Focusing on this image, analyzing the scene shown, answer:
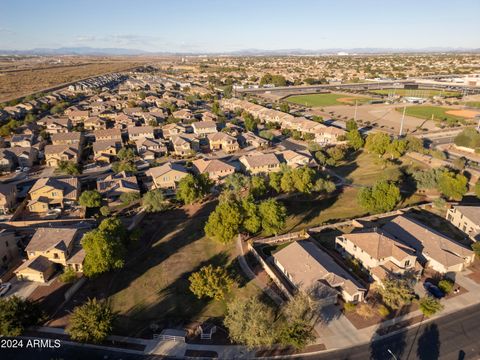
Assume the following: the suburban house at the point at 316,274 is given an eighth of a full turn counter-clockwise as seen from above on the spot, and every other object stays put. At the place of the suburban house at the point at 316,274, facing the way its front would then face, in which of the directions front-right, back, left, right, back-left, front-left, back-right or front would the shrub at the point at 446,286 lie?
front

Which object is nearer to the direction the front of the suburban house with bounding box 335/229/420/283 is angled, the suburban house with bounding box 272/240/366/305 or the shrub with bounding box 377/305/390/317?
the shrub

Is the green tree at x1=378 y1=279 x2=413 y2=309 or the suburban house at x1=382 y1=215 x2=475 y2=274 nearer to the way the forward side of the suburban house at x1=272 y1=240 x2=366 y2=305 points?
the green tree

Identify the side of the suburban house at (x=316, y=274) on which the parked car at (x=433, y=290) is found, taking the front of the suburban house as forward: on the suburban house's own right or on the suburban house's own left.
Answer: on the suburban house's own left

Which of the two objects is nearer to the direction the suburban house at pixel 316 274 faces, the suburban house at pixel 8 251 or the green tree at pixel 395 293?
the green tree

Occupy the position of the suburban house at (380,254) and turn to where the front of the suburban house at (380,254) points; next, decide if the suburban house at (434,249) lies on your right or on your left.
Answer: on your left

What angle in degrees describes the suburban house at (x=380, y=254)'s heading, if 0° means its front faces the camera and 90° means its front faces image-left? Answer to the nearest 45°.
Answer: approximately 315°

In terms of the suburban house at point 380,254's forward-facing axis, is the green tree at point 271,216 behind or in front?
behind

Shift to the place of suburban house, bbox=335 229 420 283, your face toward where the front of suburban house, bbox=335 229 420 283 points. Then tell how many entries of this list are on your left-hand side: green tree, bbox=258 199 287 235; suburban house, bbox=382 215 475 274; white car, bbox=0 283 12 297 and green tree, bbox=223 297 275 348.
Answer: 1

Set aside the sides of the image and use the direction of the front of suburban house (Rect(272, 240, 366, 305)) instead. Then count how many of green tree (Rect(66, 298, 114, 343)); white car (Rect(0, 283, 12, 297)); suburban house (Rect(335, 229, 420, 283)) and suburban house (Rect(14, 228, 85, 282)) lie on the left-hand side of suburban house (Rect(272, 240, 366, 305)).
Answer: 1

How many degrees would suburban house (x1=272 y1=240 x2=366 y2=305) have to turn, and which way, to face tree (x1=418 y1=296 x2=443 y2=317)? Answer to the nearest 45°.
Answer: approximately 45° to its left

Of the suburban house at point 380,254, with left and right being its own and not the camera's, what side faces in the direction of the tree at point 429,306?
front

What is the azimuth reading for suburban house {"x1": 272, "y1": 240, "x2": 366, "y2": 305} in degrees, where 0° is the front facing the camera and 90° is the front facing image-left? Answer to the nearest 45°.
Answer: approximately 315°

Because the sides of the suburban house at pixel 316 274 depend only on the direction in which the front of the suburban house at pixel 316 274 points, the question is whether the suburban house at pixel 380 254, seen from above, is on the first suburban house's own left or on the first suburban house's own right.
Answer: on the first suburban house's own left

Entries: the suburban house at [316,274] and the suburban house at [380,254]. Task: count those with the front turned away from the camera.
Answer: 0

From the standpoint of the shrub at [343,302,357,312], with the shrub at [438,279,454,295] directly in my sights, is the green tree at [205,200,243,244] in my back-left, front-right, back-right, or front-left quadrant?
back-left

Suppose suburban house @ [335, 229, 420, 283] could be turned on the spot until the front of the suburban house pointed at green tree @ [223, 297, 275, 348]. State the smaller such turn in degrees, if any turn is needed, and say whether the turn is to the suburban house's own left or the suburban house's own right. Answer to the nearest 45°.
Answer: approximately 90° to the suburban house's own right
